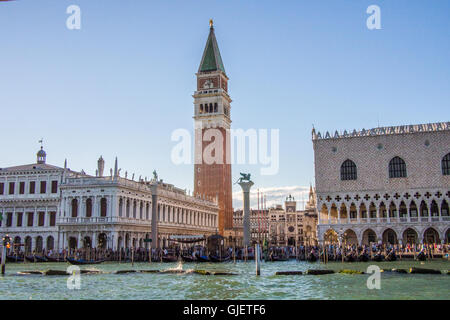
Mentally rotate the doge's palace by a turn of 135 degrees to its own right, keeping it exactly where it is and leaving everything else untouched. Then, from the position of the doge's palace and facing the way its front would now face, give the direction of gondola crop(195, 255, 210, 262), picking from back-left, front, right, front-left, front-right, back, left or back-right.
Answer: left

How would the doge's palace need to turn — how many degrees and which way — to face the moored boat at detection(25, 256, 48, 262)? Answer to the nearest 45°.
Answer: approximately 45° to its right

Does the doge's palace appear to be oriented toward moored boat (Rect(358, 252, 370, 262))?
yes

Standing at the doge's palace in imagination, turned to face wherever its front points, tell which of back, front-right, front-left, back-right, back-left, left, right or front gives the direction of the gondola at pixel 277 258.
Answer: front-right

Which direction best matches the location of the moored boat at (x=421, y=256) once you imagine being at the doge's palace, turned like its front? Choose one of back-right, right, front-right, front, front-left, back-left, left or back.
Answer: front

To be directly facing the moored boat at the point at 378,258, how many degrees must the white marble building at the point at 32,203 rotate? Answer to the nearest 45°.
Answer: approximately 45° to its left

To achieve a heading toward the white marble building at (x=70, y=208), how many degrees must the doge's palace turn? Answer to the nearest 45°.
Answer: approximately 90° to its right

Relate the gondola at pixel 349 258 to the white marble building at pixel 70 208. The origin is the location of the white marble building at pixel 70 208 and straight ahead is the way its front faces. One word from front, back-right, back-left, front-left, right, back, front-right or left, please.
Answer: front

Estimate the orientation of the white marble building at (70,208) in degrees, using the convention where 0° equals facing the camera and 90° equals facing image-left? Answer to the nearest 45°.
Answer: approximately 315°

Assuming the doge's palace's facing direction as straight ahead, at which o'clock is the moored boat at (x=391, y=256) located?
The moored boat is roughly at 12 o'clock from the doge's palace.

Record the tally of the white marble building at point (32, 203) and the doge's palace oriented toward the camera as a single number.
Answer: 2

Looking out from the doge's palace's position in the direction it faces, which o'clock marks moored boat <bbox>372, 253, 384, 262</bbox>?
The moored boat is roughly at 12 o'clock from the doge's palace.

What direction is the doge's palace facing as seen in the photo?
toward the camera

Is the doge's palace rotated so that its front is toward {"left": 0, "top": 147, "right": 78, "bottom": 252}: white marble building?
no

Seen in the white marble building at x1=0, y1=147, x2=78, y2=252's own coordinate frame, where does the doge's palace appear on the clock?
The doge's palace is roughly at 10 o'clock from the white marble building.

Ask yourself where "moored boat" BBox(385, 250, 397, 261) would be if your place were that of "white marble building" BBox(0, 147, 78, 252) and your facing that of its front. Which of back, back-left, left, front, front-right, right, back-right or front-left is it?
front-left
